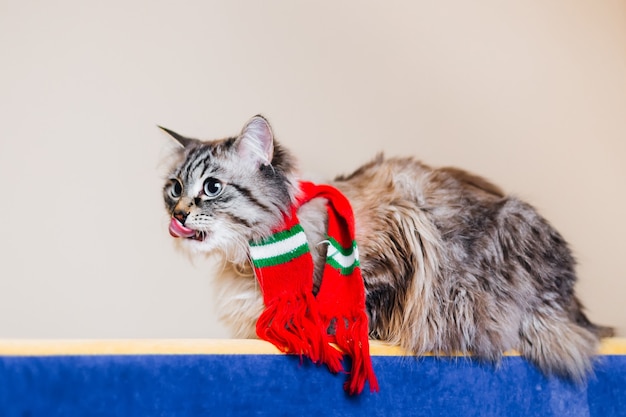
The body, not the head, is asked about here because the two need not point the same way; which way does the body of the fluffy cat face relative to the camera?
to the viewer's left
